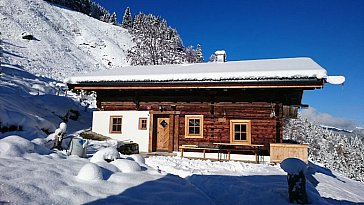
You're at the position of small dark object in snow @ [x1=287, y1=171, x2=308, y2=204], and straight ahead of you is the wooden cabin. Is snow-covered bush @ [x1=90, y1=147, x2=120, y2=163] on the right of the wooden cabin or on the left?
left

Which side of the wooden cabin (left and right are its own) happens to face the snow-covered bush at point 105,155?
front

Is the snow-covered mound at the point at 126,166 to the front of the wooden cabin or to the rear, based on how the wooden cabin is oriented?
to the front

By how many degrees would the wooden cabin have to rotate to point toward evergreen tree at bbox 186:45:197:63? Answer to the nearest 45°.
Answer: approximately 180°

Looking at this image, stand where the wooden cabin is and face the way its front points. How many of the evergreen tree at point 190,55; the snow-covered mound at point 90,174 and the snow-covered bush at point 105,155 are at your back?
1

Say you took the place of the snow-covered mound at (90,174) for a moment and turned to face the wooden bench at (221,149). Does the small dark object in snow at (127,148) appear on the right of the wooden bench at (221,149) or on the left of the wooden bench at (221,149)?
left

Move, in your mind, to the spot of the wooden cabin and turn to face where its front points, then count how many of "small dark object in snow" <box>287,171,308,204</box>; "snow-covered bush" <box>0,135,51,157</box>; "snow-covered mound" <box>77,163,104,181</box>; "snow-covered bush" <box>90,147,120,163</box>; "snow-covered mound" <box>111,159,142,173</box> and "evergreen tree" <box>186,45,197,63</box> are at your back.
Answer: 1

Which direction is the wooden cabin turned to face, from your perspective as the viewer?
facing the viewer
